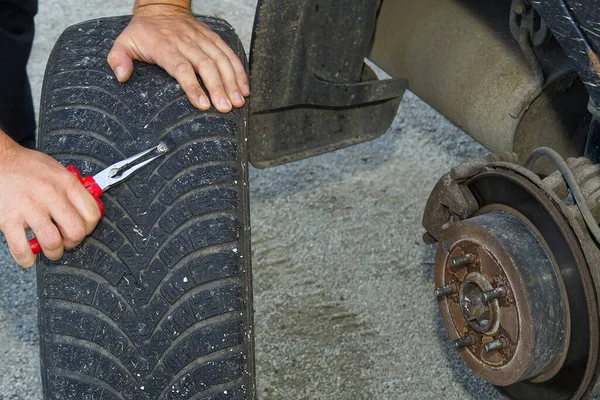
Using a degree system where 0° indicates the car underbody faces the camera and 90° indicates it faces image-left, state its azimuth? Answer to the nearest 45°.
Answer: approximately 315°
